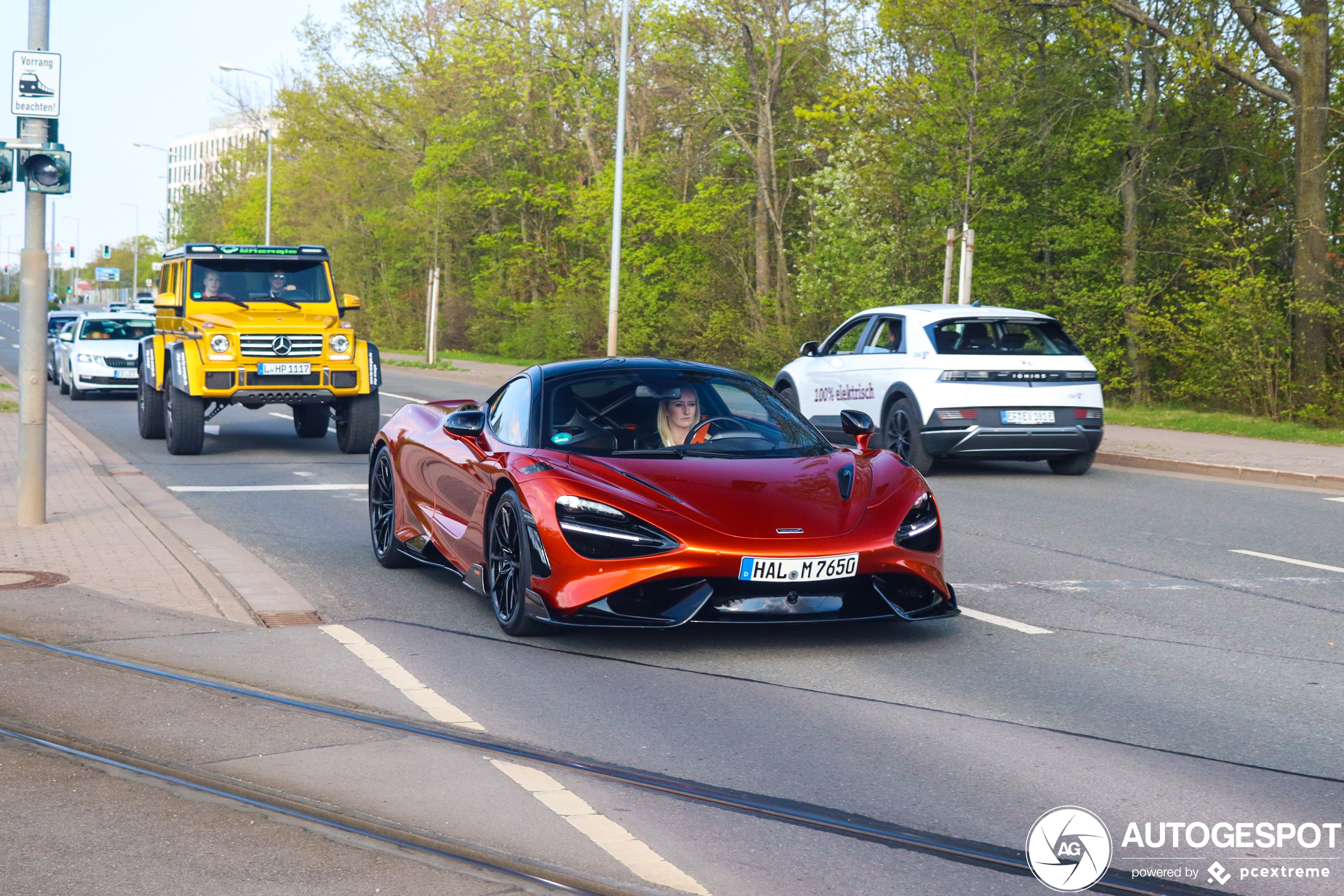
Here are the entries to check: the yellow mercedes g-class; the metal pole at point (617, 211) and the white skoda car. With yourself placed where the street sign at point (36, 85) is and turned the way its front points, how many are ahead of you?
0

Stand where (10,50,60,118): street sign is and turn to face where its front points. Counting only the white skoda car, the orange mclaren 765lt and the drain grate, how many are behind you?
1

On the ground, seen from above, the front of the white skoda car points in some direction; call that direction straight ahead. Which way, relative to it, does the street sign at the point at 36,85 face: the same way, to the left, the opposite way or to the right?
the same way

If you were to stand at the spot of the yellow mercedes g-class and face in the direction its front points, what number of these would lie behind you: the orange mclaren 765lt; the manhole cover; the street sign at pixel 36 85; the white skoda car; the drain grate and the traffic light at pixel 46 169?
1

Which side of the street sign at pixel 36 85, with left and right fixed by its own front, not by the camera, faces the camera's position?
front

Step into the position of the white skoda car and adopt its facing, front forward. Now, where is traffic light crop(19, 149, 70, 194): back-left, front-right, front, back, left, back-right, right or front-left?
front

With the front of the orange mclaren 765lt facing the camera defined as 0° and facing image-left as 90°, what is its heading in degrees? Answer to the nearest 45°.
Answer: approximately 315°

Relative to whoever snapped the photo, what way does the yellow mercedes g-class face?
facing the viewer

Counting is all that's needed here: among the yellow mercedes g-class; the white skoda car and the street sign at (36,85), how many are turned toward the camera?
3

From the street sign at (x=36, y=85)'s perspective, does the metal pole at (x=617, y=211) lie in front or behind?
behind

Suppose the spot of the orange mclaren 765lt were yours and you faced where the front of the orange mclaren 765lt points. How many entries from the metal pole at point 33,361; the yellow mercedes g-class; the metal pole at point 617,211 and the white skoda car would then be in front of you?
0

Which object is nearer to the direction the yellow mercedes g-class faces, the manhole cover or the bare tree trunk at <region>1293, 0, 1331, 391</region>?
the manhole cover

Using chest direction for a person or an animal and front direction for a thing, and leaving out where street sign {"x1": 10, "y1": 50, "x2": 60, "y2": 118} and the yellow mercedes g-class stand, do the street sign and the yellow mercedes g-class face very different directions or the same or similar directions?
same or similar directions

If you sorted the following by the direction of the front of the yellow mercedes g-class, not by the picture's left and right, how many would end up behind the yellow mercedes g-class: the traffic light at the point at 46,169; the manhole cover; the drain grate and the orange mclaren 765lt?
0
